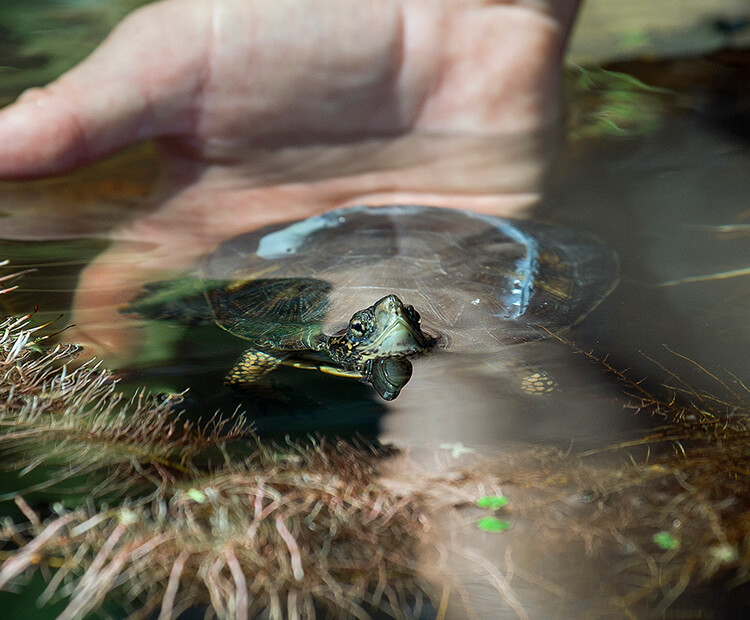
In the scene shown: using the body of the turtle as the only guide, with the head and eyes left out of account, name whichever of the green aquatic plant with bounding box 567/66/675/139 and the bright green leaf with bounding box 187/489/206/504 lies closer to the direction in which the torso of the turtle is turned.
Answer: the bright green leaf

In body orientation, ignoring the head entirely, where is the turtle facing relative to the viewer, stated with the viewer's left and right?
facing the viewer

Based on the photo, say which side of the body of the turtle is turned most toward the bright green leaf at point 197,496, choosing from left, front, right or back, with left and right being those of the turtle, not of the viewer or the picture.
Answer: front

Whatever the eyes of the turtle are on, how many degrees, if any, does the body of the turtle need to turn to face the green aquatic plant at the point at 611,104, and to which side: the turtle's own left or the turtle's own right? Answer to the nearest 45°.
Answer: approximately 135° to the turtle's own left
